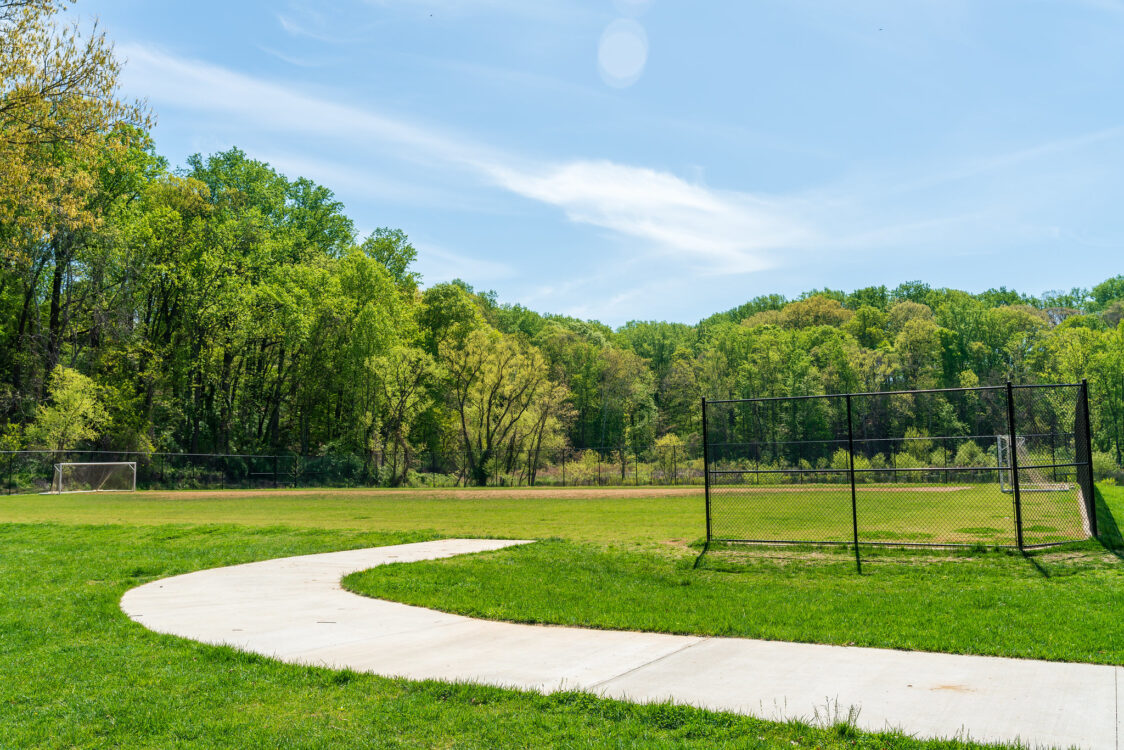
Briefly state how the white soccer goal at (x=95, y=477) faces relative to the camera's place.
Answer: facing the viewer and to the right of the viewer

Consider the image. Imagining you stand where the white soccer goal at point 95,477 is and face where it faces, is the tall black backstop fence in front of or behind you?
in front

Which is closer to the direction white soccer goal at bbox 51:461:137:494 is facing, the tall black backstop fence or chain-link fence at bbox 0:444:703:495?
the tall black backstop fence
